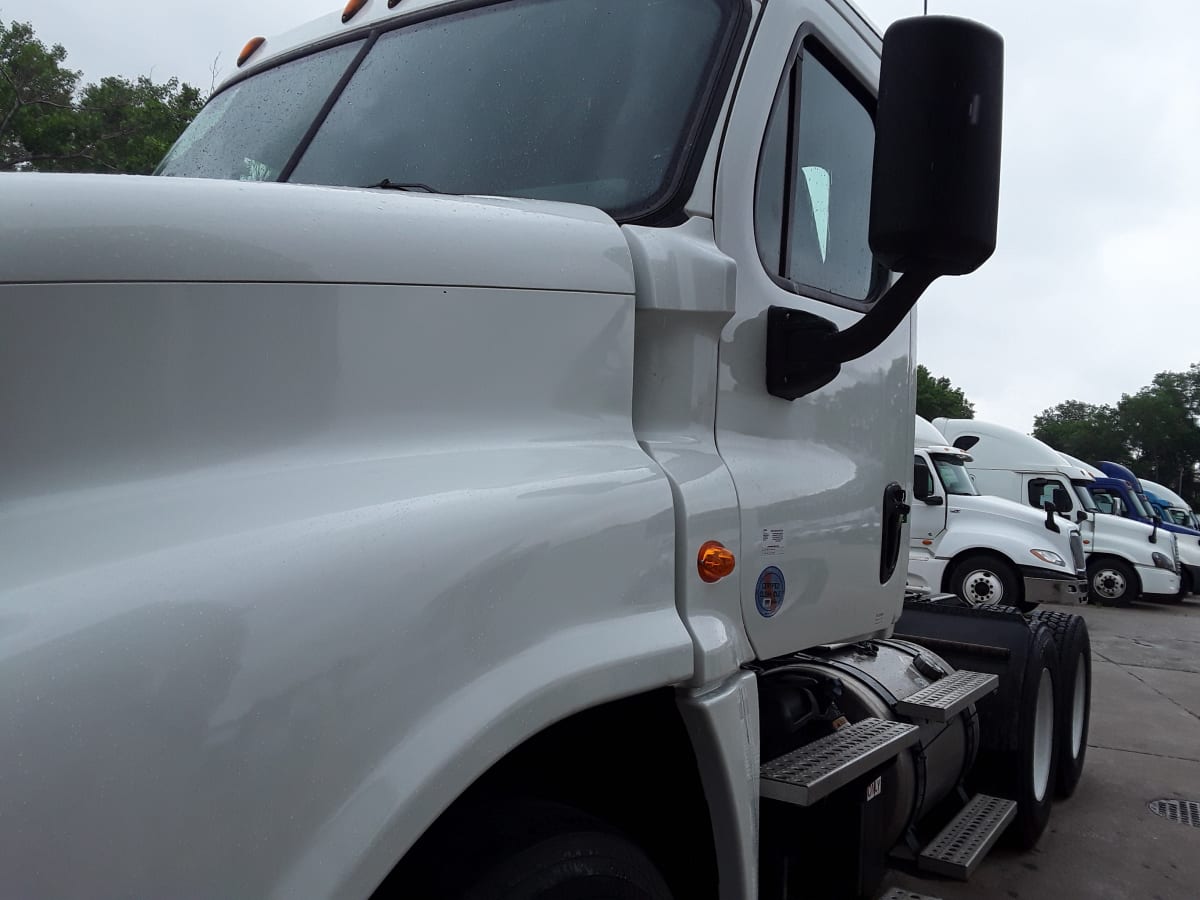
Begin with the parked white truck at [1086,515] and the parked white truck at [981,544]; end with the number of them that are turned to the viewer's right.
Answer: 2

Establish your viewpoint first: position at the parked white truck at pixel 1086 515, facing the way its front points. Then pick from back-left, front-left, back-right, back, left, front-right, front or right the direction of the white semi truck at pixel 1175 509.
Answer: left

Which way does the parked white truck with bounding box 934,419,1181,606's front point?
to the viewer's right

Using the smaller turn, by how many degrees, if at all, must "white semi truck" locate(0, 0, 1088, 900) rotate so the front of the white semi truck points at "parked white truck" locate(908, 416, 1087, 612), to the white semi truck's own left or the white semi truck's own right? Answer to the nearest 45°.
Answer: approximately 180°

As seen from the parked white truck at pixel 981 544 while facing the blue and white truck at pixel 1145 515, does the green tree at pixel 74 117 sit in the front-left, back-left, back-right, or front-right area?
back-left

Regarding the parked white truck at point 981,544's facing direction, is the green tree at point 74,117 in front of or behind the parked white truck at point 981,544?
behind

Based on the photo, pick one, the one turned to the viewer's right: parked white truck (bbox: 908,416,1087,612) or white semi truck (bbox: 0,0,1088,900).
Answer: the parked white truck

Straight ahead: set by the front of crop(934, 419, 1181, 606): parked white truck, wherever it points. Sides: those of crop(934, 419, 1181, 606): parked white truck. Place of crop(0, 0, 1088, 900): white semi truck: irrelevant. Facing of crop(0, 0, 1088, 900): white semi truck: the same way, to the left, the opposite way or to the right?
to the right

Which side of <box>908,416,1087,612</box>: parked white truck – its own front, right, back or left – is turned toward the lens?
right

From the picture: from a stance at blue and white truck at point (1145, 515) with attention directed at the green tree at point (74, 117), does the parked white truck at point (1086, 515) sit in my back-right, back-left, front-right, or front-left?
front-left

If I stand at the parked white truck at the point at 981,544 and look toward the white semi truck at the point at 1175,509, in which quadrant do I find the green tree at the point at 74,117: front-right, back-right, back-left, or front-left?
back-left

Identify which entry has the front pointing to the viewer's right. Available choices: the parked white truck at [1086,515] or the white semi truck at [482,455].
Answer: the parked white truck
